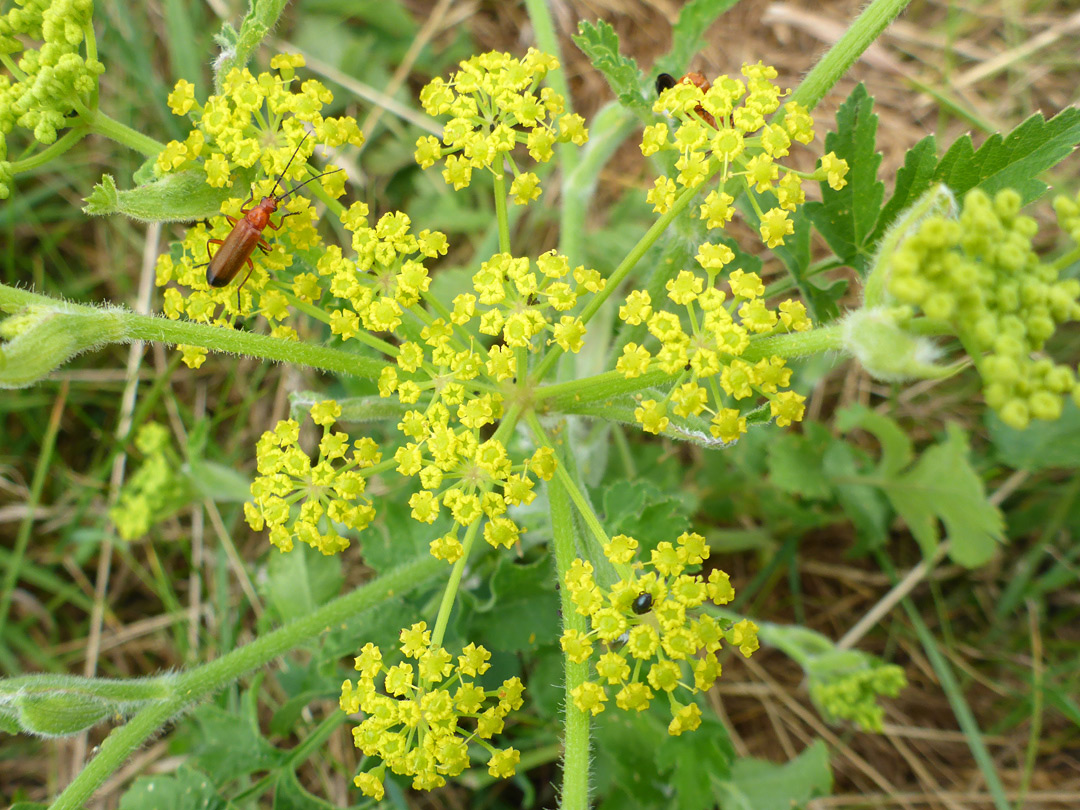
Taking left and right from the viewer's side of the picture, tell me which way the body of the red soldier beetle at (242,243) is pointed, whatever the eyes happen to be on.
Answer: facing away from the viewer and to the right of the viewer

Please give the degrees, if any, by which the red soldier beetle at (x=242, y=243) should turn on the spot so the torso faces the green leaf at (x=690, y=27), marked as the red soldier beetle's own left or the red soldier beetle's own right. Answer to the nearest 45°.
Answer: approximately 45° to the red soldier beetle's own right
